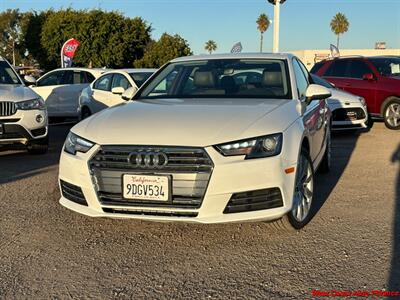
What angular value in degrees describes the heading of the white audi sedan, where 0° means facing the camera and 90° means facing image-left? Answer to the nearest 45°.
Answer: approximately 45°

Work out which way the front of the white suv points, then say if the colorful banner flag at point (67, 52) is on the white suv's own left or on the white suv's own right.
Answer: on the white suv's own left

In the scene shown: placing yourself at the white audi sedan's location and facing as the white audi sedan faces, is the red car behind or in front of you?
behind

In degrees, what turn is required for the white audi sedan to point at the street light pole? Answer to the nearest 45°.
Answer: approximately 135° to its right

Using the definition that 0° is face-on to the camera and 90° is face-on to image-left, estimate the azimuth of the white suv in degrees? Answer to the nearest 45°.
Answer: approximately 315°

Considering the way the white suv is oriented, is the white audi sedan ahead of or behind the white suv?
ahead

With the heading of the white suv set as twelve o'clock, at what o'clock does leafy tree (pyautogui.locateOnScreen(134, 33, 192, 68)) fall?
The leafy tree is roughly at 8 o'clock from the white suv.
